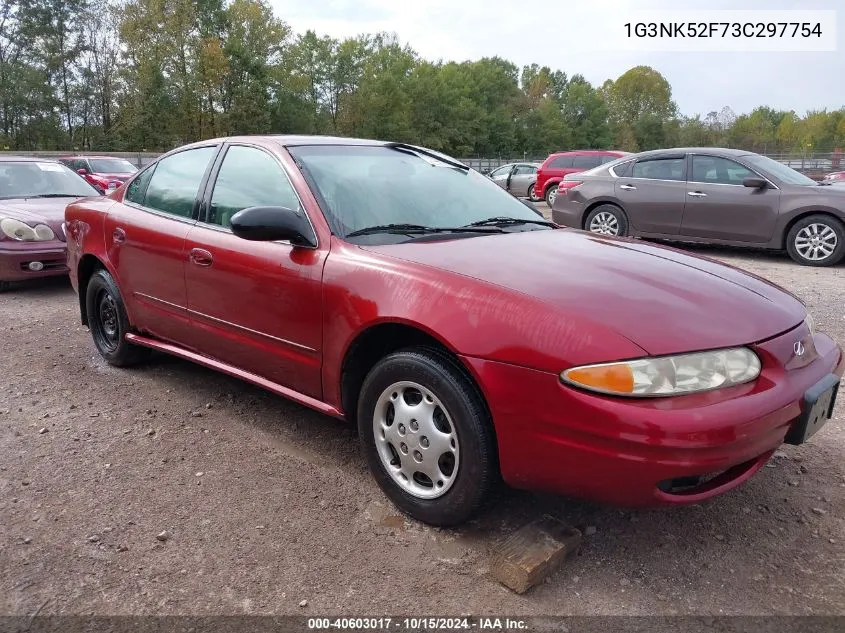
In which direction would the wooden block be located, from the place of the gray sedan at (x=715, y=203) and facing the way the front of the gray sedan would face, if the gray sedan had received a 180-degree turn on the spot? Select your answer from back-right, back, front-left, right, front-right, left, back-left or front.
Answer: left

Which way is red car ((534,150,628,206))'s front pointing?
to the viewer's right

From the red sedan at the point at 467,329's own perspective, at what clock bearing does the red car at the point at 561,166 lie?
The red car is roughly at 8 o'clock from the red sedan.

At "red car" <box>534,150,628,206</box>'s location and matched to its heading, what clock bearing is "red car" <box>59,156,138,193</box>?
"red car" <box>59,156,138,193</box> is roughly at 5 o'clock from "red car" <box>534,150,628,206</box>.

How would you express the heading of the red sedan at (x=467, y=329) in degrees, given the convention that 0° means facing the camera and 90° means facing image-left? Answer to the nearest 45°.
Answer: approximately 315°

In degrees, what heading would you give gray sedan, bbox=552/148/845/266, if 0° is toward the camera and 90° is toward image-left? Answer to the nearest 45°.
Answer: approximately 270°

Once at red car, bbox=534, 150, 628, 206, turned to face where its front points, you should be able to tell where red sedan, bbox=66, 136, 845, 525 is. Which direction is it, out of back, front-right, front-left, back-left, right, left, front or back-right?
right

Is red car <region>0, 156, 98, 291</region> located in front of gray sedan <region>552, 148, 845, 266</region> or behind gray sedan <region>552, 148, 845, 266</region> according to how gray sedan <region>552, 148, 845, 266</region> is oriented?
behind

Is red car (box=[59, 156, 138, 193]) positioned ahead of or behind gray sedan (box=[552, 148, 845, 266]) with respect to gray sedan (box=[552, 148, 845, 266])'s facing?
behind

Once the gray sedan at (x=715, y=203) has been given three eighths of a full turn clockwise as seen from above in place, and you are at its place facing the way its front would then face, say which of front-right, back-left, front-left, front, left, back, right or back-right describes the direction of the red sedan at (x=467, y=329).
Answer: front-left
